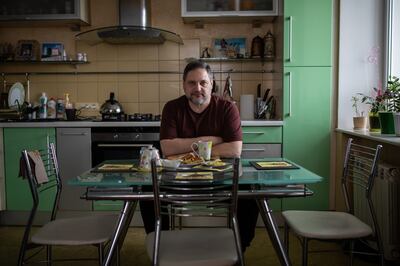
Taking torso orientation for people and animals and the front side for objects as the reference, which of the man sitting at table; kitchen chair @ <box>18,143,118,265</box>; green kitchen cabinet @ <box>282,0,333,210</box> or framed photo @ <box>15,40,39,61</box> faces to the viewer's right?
the kitchen chair

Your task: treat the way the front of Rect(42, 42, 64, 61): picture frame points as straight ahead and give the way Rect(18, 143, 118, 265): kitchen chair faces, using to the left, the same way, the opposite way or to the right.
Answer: to the left

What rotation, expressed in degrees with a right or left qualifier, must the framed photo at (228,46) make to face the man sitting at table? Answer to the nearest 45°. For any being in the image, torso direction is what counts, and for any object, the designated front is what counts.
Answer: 0° — it already faces them

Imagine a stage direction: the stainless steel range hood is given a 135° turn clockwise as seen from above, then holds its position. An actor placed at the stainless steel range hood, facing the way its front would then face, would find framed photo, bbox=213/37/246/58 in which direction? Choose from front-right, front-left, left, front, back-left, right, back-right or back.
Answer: back-right

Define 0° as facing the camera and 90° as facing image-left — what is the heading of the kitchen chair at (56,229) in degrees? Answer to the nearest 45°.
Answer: approximately 270°

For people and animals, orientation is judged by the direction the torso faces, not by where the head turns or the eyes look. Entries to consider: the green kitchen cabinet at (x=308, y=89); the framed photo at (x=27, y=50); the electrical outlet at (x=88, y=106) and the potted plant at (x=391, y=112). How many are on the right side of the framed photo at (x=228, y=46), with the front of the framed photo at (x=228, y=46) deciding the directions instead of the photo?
2

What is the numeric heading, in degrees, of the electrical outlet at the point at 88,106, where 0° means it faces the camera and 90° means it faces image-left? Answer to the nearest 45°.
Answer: approximately 0°

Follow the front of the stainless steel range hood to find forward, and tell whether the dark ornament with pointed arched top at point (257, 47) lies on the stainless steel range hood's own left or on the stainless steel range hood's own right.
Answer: on the stainless steel range hood's own left

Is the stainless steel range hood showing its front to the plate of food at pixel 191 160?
yes

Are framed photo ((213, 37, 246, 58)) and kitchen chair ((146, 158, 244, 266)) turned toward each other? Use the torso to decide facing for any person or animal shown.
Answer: yes

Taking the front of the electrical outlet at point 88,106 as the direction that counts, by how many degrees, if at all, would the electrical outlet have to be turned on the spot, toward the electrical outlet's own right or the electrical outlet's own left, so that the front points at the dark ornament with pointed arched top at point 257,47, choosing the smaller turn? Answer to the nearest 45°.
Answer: approximately 90° to the electrical outlet's own left

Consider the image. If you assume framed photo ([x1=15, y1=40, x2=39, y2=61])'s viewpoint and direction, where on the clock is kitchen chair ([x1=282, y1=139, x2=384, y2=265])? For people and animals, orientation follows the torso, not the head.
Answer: The kitchen chair is roughly at 11 o'clock from the framed photo.

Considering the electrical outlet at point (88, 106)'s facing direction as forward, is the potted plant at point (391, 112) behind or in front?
in front
